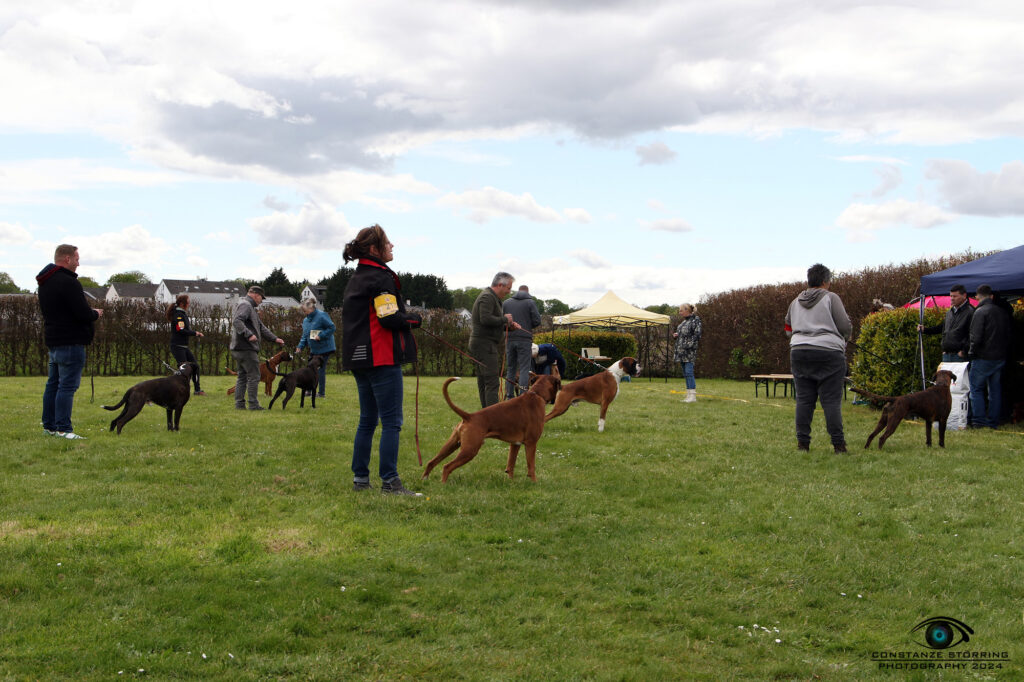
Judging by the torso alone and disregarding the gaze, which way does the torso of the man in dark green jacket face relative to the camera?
to the viewer's right

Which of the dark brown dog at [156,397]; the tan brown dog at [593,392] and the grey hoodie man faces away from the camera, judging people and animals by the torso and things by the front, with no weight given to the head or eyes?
the grey hoodie man

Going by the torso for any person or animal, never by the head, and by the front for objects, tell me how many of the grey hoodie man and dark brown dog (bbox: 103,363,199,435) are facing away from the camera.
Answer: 1

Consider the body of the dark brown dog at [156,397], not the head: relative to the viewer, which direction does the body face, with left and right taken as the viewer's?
facing to the right of the viewer

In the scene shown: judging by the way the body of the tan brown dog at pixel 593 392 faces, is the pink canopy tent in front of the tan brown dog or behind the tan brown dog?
in front

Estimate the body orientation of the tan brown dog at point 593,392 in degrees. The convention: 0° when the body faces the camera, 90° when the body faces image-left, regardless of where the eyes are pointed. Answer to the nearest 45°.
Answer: approximately 270°

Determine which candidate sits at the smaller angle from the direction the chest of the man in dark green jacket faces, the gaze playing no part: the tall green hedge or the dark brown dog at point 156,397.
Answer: the tall green hedge

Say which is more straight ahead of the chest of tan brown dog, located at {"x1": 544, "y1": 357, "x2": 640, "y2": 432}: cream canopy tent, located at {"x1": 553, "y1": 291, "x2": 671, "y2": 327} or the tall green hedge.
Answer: the tall green hedge

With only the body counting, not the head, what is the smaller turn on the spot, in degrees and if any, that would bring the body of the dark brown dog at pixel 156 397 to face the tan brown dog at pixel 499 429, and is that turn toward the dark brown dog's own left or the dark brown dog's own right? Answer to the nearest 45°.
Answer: approximately 45° to the dark brown dog's own right

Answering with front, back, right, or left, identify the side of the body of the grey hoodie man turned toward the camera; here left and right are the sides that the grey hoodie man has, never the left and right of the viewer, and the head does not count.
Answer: back

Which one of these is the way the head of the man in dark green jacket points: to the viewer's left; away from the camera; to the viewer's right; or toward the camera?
to the viewer's right

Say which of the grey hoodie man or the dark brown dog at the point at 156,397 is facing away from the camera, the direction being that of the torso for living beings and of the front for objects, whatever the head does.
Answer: the grey hoodie man
